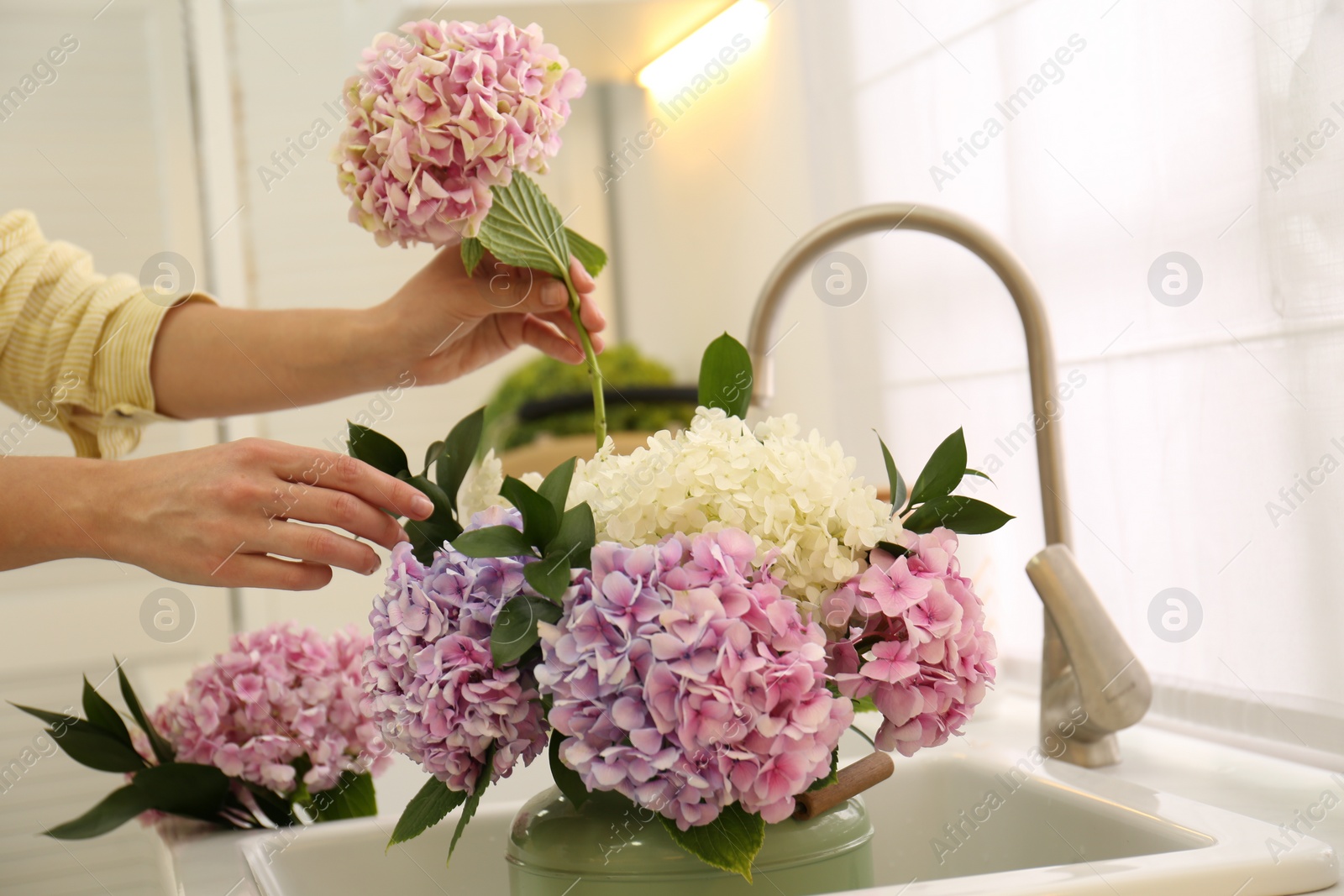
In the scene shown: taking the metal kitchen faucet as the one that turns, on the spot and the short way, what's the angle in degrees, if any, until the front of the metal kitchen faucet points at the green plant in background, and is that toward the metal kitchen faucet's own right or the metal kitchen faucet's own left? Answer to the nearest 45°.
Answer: approximately 45° to the metal kitchen faucet's own right

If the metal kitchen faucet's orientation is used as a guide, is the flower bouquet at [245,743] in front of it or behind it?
in front

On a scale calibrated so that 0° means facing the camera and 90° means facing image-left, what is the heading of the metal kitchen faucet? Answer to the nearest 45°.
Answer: approximately 90°
